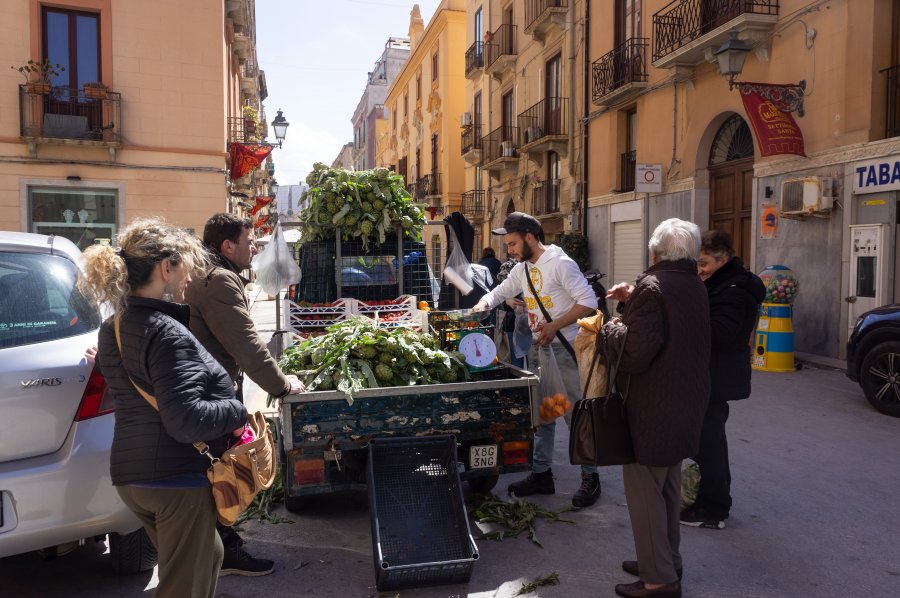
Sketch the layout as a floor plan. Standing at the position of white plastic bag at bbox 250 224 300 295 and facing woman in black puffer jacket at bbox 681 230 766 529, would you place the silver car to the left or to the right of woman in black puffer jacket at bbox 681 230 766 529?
right

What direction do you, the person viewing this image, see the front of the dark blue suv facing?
facing to the left of the viewer

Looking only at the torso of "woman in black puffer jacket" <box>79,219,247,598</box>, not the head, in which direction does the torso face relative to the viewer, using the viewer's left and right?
facing away from the viewer and to the right of the viewer

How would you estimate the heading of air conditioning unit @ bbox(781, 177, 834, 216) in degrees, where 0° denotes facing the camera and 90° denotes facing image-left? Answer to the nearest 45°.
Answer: approximately 45°

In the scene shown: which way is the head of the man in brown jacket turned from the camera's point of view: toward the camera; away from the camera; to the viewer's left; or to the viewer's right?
to the viewer's right

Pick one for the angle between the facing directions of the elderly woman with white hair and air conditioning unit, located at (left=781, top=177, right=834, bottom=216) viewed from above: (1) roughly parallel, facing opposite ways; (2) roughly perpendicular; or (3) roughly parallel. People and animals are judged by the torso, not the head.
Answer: roughly perpendicular

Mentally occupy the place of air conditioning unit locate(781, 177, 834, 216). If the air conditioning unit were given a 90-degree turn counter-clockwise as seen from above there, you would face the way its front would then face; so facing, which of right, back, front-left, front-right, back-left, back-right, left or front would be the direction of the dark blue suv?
front-right

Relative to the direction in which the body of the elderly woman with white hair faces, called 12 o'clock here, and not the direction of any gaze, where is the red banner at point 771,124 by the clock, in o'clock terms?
The red banner is roughly at 2 o'clock from the elderly woman with white hair.

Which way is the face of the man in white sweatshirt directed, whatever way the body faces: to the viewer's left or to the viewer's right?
to the viewer's left

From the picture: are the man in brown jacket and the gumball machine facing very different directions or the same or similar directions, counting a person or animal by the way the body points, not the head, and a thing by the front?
very different directions

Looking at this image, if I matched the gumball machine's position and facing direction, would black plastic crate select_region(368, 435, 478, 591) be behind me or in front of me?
in front

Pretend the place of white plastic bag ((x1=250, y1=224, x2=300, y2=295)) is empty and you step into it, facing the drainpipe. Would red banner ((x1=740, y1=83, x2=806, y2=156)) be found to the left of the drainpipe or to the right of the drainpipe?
right

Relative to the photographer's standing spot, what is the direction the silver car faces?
facing away from the viewer

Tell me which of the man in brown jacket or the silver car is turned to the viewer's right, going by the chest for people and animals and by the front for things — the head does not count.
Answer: the man in brown jacket

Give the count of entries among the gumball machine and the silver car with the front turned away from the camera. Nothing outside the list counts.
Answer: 1

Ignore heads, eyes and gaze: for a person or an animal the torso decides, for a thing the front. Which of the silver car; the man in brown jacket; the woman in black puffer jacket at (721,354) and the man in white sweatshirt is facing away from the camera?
the silver car

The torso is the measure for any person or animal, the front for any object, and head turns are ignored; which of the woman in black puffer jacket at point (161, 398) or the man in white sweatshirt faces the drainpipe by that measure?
the woman in black puffer jacket
